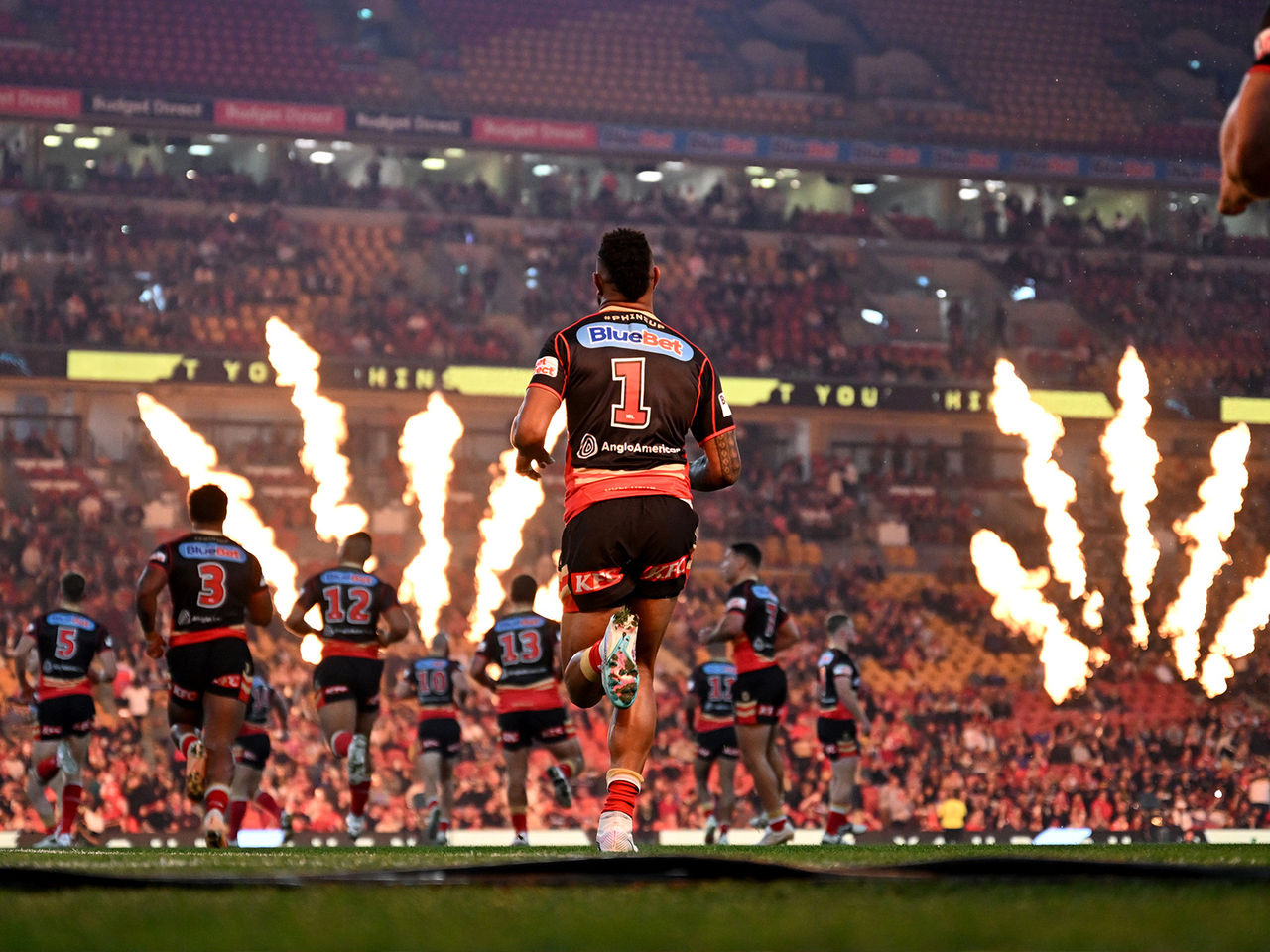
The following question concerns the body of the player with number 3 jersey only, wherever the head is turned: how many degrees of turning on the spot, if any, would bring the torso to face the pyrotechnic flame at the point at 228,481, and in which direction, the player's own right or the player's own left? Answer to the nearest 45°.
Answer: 0° — they already face it

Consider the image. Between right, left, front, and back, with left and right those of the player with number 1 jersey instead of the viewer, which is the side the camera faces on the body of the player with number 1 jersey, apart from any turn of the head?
back

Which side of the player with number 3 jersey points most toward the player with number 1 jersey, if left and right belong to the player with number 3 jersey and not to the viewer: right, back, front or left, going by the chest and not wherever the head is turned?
back

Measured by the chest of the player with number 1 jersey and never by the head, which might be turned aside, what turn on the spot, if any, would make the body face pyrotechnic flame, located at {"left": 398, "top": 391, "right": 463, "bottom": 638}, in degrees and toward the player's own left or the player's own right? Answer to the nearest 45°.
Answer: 0° — they already face it

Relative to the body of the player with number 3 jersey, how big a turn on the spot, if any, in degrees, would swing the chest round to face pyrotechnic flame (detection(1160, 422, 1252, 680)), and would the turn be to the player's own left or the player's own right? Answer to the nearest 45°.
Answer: approximately 45° to the player's own right

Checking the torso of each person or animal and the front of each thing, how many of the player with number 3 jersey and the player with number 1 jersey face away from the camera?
2

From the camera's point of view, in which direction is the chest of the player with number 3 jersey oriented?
away from the camera

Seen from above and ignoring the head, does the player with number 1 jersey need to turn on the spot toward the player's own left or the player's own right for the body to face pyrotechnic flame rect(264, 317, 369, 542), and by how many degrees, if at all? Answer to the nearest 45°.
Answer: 0° — they already face it

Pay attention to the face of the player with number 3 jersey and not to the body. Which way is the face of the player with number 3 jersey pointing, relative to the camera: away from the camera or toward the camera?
away from the camera
